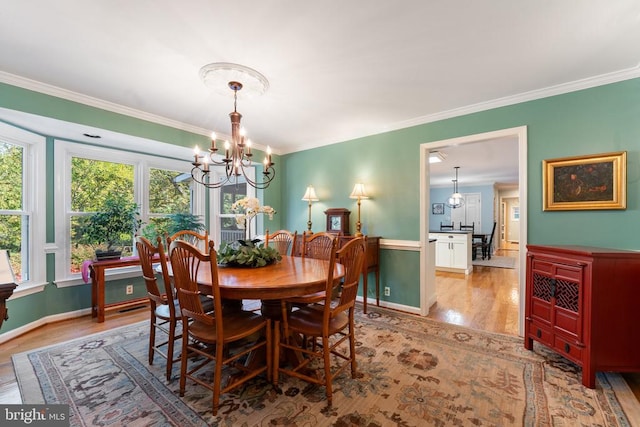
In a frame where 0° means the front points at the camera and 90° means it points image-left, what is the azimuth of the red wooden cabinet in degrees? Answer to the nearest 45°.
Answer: approximately 45°

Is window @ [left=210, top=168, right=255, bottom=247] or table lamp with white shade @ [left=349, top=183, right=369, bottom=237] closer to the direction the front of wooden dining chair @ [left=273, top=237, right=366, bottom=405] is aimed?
the window

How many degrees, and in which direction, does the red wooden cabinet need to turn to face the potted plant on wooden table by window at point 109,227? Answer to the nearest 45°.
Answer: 0° — it already faces it

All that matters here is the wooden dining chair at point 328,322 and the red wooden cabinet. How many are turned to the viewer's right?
0

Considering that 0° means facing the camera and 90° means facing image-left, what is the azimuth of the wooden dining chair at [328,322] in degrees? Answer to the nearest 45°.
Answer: approximately 135°

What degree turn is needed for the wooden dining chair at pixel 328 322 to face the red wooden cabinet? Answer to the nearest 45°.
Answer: approximately 135° to its right

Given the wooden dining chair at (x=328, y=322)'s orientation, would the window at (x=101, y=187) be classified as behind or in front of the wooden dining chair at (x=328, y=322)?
in front

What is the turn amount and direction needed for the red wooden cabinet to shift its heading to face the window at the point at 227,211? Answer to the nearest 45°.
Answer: approximately 45° to its right

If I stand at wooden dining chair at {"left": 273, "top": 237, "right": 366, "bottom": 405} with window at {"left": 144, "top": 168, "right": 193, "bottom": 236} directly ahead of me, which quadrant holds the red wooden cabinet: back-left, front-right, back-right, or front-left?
back-right

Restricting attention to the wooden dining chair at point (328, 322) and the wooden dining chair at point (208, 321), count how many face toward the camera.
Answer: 0

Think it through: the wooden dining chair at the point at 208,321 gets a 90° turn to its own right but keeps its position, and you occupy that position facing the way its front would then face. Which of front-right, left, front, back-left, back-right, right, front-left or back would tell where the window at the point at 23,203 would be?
back

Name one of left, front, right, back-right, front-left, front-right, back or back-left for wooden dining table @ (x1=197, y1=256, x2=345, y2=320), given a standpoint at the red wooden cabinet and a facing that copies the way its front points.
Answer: front

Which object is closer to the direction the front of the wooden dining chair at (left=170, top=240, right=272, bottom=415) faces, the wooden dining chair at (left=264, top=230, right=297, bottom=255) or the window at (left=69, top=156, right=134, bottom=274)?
the wooden dining chair

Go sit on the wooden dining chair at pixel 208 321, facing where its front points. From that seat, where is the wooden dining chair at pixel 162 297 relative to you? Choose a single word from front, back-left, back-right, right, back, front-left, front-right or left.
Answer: left

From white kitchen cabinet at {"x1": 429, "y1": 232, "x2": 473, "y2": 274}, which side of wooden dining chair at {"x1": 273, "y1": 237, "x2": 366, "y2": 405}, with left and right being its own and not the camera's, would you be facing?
right

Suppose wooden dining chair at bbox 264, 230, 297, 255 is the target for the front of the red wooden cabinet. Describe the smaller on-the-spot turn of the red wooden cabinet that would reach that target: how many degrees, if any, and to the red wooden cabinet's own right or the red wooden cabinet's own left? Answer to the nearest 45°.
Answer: approximately 45° to the red wooden cabinet's own right

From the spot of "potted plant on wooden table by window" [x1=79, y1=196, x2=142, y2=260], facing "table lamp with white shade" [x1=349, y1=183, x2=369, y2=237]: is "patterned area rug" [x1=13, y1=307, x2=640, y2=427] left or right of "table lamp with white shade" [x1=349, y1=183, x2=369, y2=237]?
right
